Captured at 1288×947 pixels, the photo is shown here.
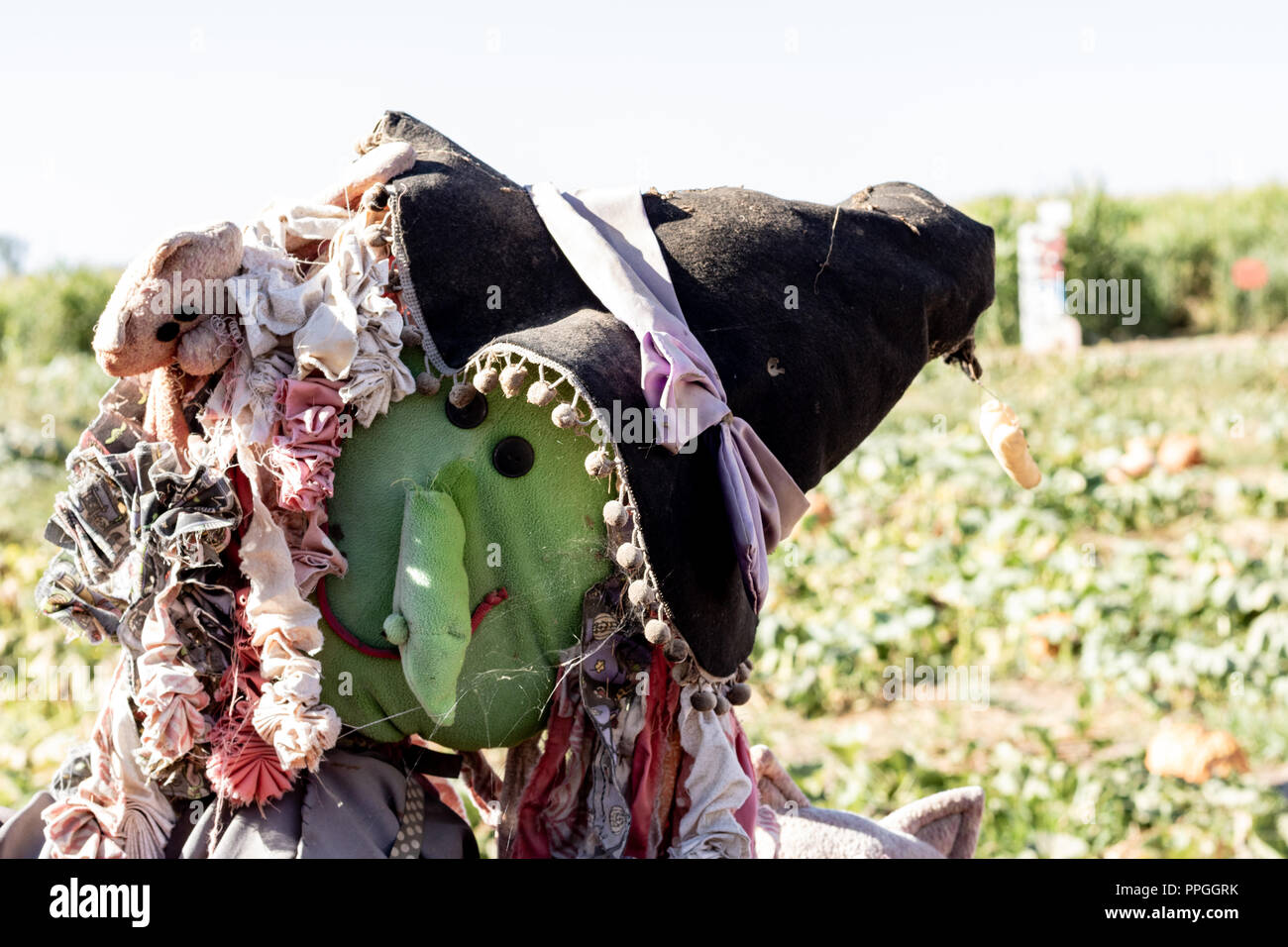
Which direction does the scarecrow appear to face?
toward the camera
